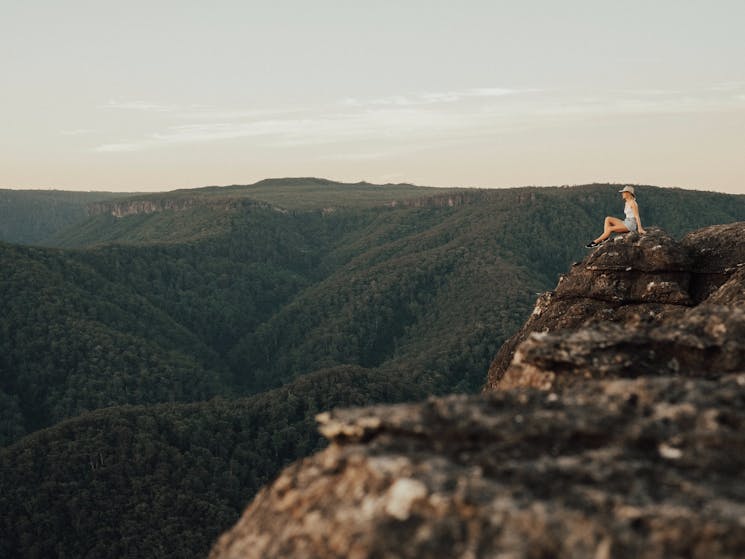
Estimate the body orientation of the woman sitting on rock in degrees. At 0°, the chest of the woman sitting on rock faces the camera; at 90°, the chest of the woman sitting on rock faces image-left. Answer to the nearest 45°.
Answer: approximately 90°
